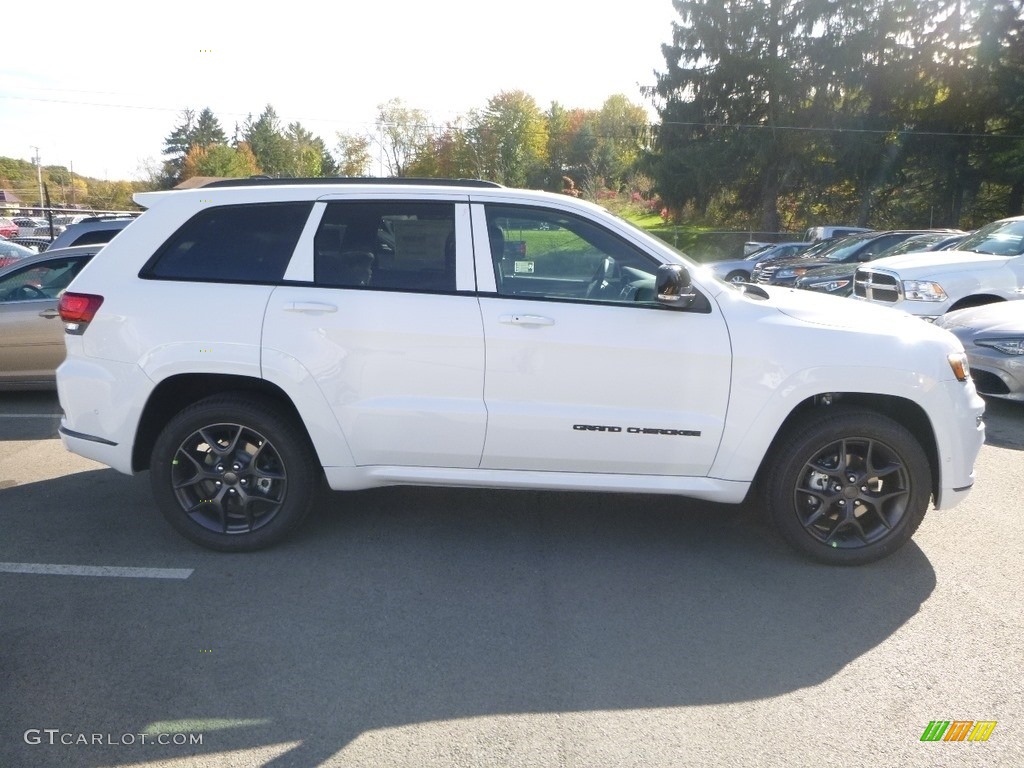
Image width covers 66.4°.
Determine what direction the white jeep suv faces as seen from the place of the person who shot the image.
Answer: facing to the right of the viewer

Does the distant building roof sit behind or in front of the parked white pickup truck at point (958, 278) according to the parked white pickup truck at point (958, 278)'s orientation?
in front

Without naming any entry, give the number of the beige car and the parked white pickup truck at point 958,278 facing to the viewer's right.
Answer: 0

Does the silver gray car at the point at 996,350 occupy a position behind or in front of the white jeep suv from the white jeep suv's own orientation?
in front

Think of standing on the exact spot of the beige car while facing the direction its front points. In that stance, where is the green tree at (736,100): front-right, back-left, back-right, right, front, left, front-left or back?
back-right

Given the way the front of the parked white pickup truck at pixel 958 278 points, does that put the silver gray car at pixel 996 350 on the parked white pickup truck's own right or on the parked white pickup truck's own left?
on the parked white pickup truck's own left

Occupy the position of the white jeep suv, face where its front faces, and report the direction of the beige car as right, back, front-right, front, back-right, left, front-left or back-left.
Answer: back-left

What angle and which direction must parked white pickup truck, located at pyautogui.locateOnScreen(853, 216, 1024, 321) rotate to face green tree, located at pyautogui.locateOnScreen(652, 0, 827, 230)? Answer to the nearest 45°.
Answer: approximately 135° to its right

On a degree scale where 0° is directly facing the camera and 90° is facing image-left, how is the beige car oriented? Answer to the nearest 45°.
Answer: approximately 90°

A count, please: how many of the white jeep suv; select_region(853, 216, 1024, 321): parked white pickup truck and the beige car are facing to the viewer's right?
1

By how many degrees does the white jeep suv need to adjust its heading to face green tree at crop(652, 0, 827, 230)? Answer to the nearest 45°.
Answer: approximately 90° to its left

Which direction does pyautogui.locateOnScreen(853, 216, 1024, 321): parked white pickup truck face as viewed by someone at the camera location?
facing the viewer and to the left of the viewer
